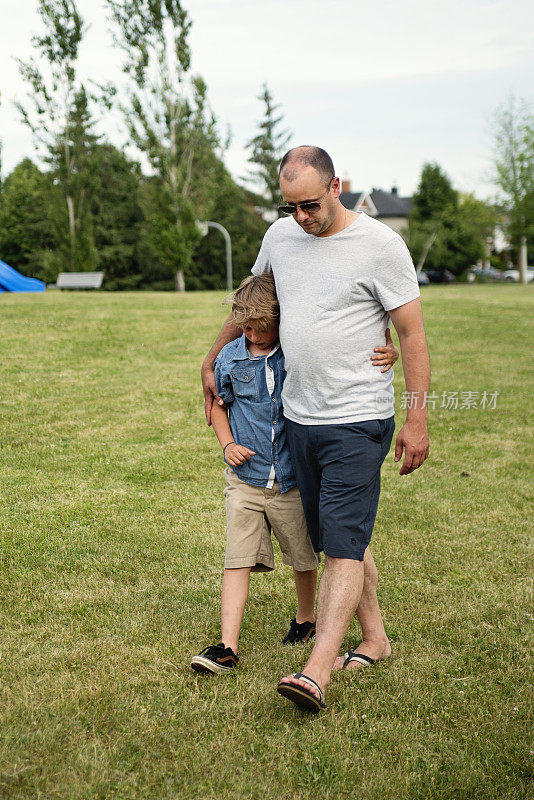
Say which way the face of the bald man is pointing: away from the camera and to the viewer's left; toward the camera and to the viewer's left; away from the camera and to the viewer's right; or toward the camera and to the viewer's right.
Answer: toward the camera and to the viewer's left

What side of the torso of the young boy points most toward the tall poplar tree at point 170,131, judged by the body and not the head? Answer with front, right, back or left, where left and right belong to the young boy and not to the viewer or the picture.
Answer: back

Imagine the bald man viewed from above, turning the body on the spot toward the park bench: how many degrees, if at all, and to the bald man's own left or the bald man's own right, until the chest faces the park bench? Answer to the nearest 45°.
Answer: approximately 135° to the bald man's own right

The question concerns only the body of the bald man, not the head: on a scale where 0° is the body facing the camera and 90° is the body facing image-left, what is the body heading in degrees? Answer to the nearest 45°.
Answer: approximately 45°

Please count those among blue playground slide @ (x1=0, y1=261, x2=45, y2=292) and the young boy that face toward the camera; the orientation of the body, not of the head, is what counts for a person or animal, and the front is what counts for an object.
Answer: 1

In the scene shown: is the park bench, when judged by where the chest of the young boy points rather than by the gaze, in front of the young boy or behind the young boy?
behind
